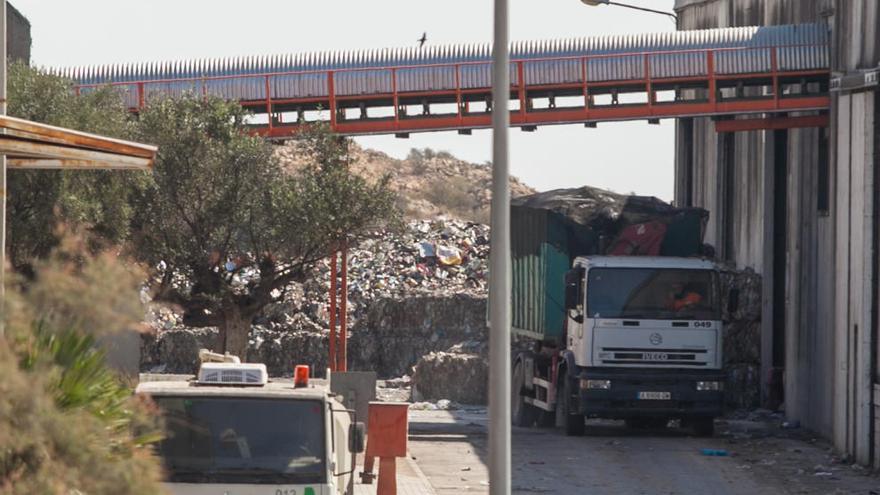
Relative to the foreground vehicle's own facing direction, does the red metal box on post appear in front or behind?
behind

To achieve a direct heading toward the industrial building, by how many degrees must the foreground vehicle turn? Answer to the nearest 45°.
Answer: approximately 135° to its left

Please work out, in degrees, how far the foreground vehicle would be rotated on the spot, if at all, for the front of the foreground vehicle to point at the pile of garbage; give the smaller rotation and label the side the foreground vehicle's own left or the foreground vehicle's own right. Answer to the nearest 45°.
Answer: approximately 180°

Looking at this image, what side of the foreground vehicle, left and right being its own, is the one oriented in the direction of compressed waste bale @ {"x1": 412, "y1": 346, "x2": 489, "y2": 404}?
back

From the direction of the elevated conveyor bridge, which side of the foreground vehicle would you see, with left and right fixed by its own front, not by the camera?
back

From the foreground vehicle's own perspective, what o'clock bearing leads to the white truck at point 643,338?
The white truck is roughly at 7 o'clock from the foreground vehicle.

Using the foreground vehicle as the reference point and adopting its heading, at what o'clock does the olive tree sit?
The olive tree is roughly at 6 o'clock from the foreground vehicle.

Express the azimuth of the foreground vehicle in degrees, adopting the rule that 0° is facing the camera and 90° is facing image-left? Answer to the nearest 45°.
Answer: approximately 0°
